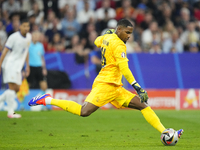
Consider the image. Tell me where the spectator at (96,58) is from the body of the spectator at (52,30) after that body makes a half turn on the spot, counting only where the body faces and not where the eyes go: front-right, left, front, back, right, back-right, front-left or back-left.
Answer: back-right

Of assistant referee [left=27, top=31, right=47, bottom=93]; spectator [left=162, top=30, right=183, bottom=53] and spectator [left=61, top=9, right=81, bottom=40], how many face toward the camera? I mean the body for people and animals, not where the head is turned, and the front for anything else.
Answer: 3

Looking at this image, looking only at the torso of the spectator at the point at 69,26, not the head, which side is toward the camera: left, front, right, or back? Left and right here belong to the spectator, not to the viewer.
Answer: front

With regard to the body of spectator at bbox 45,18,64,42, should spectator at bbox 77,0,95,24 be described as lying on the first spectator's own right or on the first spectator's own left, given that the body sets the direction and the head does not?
on the first spectator's own left

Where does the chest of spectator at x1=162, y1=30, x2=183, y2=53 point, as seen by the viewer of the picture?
toward the camera

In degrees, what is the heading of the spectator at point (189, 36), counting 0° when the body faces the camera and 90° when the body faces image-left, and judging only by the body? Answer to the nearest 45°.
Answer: approximately 0°
